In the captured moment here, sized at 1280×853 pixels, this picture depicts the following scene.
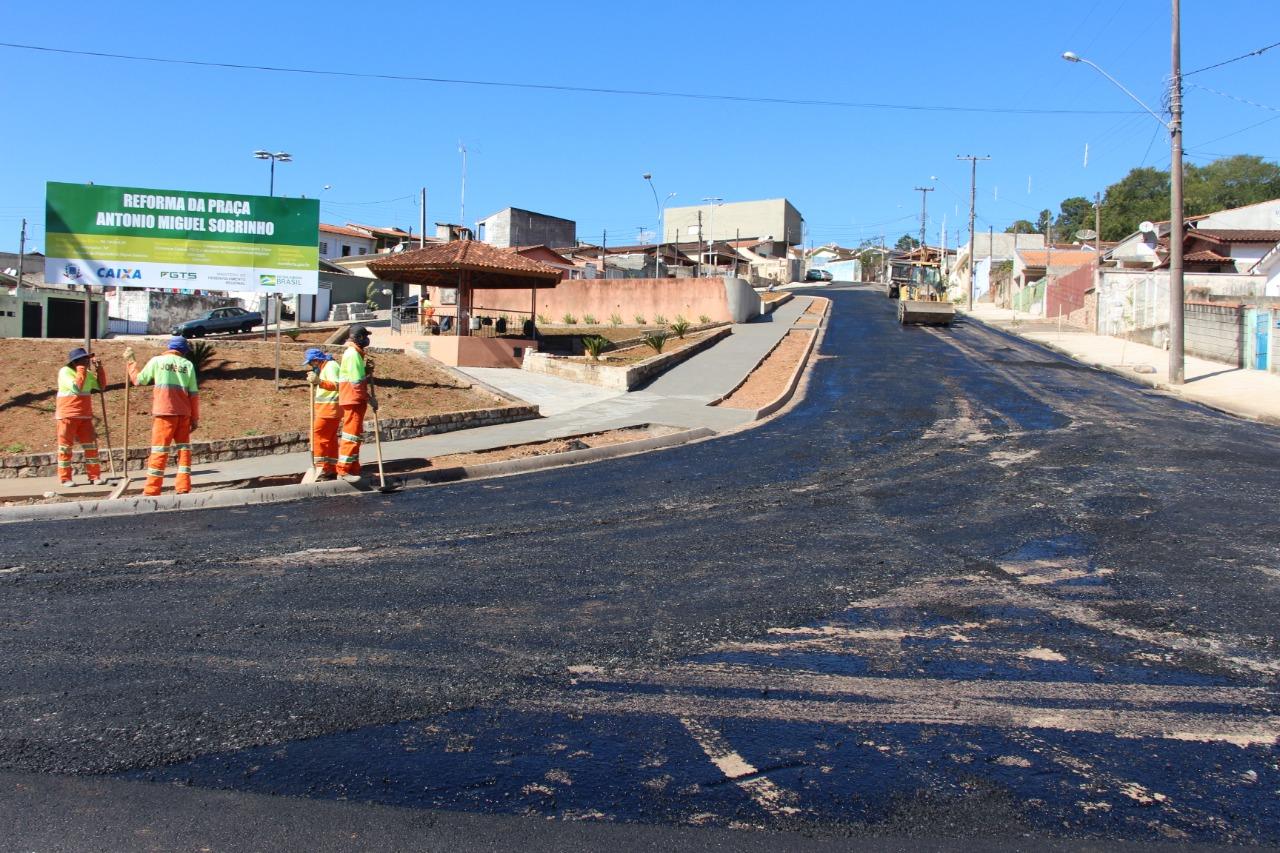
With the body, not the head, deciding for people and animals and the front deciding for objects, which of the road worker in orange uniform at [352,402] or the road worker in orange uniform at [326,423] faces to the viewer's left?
the road worker in orange uniform at [326,423]

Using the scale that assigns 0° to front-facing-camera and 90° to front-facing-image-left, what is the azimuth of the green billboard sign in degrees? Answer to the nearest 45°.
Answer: approximately 0°

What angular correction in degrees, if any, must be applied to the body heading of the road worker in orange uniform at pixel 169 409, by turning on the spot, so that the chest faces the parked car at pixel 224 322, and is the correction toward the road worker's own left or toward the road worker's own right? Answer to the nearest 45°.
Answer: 0° — they already face it

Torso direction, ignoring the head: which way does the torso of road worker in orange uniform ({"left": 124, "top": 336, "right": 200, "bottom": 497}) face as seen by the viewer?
away from the camera

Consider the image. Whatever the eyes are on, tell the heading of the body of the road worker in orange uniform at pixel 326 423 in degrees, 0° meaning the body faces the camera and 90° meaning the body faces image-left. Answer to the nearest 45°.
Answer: approximately 90°

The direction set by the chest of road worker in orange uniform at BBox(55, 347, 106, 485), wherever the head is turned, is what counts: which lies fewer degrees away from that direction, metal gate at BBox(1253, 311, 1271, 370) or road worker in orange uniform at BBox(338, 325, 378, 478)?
the road worker in orange uniform

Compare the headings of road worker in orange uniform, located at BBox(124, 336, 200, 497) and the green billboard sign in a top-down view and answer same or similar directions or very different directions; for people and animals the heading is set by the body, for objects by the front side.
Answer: very different directions

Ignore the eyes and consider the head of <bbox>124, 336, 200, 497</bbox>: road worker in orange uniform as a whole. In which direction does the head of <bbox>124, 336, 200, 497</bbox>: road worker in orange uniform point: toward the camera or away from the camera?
away from the camera
